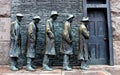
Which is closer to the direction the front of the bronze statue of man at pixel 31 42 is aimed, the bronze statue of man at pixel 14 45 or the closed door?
the closed door

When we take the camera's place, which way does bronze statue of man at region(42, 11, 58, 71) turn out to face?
facing to the right of the viewer

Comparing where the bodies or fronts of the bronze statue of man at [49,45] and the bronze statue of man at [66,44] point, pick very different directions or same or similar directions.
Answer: same or similar directions

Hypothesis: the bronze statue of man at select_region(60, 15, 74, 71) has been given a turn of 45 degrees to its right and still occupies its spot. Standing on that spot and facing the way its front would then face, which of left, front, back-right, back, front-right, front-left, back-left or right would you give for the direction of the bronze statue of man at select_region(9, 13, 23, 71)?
back-right

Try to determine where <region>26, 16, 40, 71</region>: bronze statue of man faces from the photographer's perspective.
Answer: facing to the right of the viewer

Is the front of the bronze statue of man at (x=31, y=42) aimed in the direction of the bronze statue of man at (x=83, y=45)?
yes

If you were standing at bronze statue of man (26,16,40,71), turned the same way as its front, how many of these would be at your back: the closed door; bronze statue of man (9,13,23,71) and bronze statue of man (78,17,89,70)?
1

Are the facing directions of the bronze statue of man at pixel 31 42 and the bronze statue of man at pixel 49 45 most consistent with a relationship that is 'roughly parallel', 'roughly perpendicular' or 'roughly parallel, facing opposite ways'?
roughly parallel

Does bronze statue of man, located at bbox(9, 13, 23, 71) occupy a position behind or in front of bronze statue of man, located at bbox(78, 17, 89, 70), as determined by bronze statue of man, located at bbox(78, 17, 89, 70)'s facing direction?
behind

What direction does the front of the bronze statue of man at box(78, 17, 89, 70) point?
to the viewer's right

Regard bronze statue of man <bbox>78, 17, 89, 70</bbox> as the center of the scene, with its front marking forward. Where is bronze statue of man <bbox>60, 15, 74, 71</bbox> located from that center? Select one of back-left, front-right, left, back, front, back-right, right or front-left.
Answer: back

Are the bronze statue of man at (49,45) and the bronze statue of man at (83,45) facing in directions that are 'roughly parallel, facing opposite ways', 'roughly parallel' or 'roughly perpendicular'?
roughly parallel

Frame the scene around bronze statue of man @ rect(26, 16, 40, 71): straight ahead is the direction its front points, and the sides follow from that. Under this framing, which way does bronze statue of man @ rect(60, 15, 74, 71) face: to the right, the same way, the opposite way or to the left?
the same way

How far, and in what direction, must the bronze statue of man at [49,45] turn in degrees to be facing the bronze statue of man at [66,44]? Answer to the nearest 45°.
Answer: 0° — it already faces it

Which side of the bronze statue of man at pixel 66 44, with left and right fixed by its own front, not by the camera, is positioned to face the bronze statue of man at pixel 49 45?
back

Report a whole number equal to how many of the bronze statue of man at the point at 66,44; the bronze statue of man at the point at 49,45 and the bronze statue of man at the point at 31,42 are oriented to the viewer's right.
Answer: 3

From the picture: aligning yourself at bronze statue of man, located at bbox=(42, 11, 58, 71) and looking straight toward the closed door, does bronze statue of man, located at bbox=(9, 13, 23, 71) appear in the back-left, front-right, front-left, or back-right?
back-left
